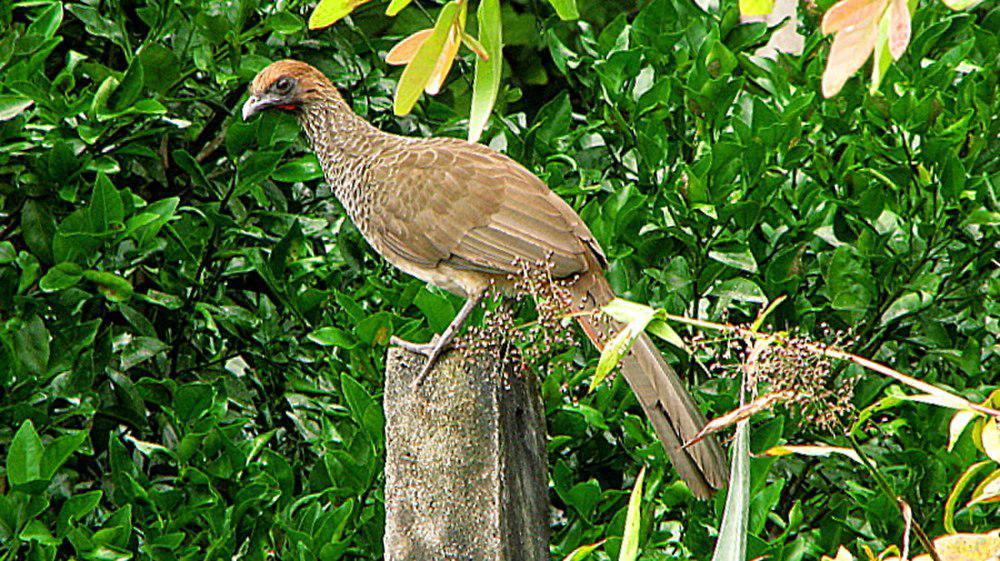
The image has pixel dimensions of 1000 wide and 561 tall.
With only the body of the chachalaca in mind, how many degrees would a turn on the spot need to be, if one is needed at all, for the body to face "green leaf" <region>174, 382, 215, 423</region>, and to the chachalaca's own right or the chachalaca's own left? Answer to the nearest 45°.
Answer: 0° — it already faces it

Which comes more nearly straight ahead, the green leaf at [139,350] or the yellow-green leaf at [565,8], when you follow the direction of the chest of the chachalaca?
the green leaf

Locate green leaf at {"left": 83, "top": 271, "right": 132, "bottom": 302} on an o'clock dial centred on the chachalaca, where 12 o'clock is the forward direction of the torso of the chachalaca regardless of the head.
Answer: The green leaf is roughly at 12 o'clock from the chachalaca.

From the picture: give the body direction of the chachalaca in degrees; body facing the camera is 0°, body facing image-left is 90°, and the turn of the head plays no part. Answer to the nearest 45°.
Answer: approximately 90°

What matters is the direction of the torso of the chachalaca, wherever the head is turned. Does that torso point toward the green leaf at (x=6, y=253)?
yes

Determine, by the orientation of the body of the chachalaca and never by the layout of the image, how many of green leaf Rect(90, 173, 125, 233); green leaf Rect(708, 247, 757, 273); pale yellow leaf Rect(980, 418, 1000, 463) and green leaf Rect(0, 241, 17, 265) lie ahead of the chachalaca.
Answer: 2

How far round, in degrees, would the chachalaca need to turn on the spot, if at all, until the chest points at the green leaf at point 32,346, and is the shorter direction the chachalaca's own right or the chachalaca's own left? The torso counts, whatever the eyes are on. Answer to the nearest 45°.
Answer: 0° — it already faces it

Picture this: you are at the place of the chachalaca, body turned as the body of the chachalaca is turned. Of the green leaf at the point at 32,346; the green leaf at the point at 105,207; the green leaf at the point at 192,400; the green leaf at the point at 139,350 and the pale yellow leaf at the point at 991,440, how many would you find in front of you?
4

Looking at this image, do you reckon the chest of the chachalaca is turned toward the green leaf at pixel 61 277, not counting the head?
yes

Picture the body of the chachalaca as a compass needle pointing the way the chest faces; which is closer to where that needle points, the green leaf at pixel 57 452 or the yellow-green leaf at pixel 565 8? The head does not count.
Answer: the green leaf

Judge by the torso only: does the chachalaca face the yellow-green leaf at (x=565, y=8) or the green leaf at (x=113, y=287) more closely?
the green leaf

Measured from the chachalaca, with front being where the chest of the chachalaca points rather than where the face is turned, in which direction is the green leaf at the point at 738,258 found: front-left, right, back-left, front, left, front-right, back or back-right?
back
